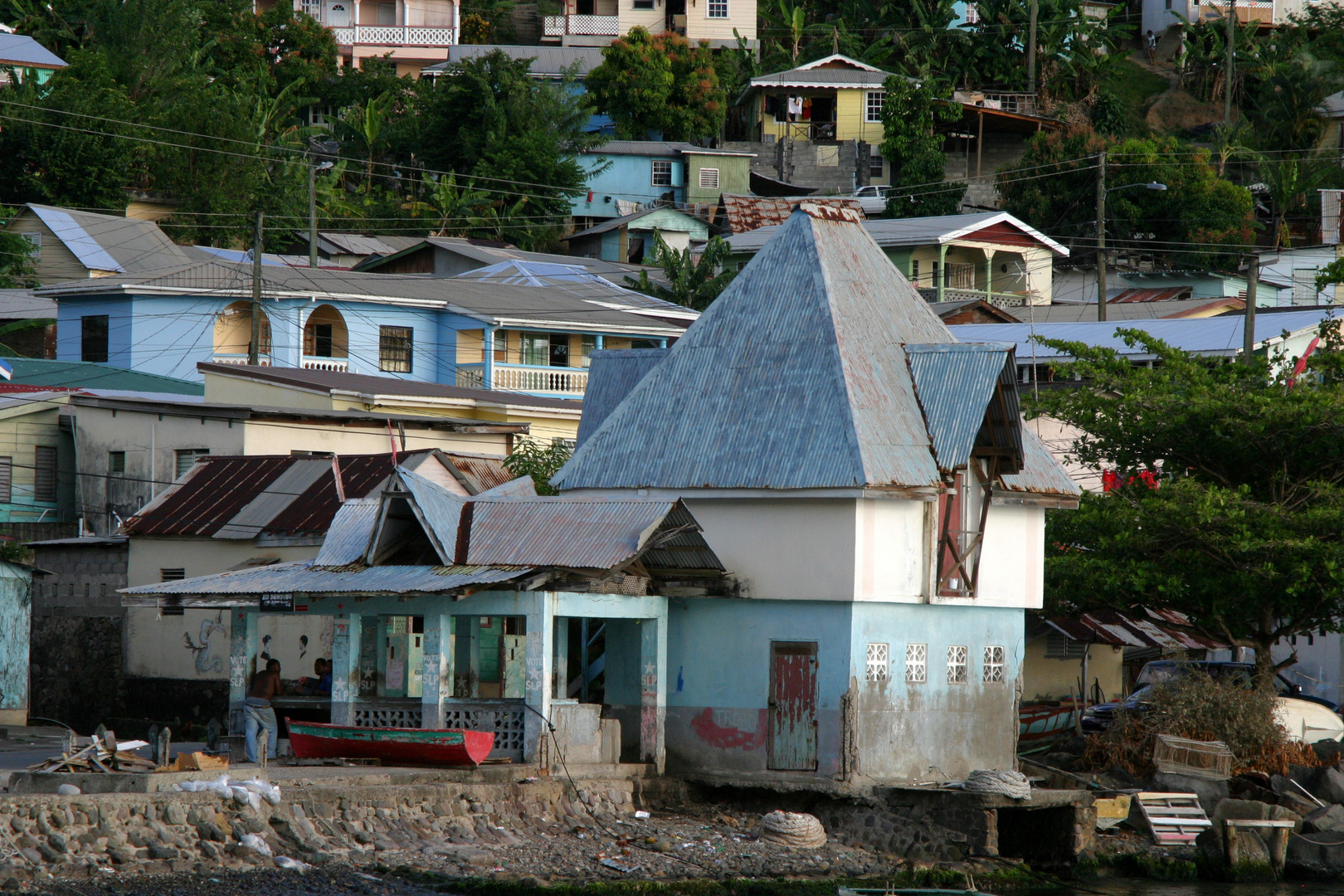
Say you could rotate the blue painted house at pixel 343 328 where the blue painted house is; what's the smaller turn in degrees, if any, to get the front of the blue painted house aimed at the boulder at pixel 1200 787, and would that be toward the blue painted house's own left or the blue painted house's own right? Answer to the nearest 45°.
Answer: approximately 45° to the blue painted house's own left

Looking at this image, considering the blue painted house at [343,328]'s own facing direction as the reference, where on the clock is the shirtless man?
The shirtless man is roughly at 12 o'clock from the blue painted house.

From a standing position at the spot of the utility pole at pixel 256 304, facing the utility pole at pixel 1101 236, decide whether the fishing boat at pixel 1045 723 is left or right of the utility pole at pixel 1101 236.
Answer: right

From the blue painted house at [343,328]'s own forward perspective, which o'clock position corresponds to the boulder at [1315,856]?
The boulder is roughly at 11 o'clock from the blue painted house.

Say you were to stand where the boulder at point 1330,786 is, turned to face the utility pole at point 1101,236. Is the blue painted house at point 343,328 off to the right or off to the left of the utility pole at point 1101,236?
left

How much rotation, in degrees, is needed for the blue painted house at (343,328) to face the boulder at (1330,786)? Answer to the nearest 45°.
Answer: approximately 45° to its left

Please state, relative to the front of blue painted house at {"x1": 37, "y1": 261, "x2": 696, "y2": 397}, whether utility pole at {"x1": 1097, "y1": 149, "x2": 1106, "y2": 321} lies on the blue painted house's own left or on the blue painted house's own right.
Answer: on the blue painted house's own left

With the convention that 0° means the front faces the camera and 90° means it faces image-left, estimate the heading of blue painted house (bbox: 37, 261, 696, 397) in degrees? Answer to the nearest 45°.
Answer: approximately 0°

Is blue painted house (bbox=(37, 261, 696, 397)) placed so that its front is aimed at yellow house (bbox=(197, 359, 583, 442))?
yes

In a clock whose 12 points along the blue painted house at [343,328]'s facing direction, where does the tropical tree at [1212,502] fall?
The tropical tree is roughly at 11 o'clock from the blue painted house.
